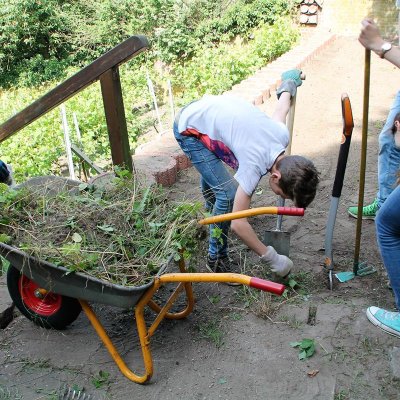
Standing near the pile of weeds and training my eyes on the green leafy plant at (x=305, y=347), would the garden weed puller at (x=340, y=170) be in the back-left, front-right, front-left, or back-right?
front-left

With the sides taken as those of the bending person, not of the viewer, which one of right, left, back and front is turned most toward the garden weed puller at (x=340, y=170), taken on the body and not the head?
front

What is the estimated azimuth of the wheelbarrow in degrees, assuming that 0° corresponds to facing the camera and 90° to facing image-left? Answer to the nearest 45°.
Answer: approximately 90°

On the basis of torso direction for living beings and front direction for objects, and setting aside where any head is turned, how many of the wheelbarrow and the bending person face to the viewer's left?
1

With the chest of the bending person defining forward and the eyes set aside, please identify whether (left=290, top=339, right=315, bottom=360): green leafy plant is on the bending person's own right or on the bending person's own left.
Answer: on the bending person's own right

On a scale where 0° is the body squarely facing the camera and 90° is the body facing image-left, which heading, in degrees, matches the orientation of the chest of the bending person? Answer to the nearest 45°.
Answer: approximately 270°

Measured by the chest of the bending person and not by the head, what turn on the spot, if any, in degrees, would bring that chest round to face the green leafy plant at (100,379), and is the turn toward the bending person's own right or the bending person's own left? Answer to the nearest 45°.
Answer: approximately 135° to the bending person's own right

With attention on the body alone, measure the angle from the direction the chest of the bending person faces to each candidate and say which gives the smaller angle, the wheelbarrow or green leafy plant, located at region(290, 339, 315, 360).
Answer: the green leafy plant

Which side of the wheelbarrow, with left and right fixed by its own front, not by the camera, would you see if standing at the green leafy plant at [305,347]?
back

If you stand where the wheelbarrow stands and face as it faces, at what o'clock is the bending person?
The bending person is roughly at 5 o'clock from the wheelbarrow.

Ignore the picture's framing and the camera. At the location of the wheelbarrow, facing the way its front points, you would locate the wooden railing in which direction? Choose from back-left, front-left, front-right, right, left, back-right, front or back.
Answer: right

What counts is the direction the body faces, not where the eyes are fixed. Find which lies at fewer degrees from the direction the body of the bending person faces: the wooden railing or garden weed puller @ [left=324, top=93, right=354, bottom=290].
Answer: the garden weed puller

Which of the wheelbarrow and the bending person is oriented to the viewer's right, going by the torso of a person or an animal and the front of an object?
the bending person

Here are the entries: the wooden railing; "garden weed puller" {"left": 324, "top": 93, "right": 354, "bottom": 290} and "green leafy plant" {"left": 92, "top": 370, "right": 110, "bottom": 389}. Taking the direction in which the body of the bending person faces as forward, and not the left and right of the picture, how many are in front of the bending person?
1

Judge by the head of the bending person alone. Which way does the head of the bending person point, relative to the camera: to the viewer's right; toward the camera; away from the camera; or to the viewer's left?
to the viewer's right

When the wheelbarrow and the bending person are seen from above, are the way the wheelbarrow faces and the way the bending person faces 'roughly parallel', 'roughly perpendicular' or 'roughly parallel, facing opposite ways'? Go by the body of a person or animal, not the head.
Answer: roughly parallel, facing opposite ways
